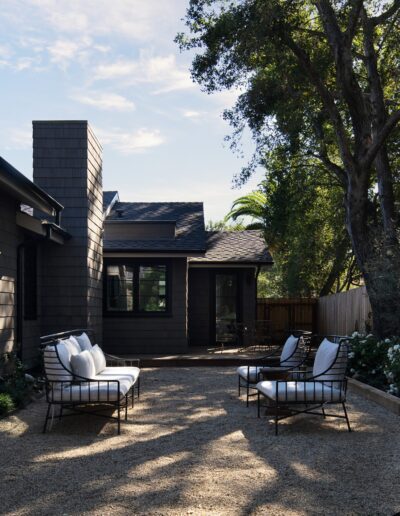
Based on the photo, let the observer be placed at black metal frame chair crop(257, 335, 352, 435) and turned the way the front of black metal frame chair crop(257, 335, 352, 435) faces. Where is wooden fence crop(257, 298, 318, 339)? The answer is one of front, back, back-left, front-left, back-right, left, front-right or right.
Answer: right

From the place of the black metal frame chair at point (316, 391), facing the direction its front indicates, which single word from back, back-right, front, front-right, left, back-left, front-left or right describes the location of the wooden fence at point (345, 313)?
right

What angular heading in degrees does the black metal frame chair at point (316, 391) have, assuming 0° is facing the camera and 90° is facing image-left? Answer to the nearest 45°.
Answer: approximately 90°

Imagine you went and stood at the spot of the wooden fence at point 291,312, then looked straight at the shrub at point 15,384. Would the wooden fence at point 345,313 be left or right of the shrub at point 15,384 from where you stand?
left

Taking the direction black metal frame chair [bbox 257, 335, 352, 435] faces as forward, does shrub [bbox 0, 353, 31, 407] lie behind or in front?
in front

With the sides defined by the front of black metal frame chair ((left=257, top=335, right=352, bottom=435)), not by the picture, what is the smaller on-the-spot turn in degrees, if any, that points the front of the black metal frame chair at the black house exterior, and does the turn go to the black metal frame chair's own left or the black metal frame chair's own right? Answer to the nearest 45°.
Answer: approximately 45° to the black metal frame chair's own right
